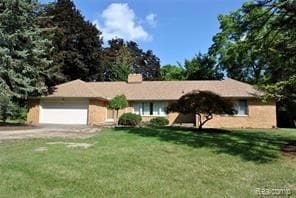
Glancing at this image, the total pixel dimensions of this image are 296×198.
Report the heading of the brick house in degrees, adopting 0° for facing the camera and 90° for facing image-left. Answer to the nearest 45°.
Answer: approximately 0°

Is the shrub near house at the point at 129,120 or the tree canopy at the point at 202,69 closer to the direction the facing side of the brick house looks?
the shrub near house

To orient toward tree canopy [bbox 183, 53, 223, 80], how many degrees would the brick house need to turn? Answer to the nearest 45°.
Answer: approximately 135° to its left

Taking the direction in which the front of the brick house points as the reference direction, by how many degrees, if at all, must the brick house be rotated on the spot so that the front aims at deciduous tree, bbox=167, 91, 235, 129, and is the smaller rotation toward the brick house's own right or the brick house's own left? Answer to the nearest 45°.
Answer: approximately 45° to the brick house's own left

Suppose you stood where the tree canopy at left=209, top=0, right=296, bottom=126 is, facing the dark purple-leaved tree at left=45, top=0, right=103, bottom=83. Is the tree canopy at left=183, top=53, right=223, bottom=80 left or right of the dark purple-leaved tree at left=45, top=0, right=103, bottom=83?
right

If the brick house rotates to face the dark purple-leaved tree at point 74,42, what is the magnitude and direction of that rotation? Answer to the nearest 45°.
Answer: approximately 135° to its right

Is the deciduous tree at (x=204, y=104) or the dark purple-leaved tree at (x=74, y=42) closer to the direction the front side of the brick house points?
the deciduous tree

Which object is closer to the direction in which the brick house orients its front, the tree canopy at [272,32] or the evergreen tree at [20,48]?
the tree canopy
